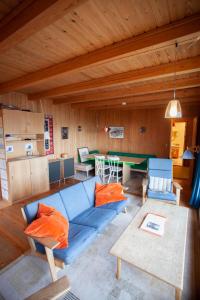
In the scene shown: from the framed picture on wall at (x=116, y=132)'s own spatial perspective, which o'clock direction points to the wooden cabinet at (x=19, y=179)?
The wooden cabinet is roughly at 1 o'clock from the framed picture on wall.

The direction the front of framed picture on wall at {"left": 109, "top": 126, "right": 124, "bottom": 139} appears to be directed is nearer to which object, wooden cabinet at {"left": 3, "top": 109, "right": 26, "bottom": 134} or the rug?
the rug

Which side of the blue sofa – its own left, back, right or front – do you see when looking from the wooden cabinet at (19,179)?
back

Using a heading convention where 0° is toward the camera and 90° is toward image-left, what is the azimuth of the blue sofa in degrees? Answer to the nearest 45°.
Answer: approximately 315°

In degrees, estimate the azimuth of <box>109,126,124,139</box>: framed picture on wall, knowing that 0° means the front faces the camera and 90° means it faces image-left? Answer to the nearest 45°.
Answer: approximately 0°

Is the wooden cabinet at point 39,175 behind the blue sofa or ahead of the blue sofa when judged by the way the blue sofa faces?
behind

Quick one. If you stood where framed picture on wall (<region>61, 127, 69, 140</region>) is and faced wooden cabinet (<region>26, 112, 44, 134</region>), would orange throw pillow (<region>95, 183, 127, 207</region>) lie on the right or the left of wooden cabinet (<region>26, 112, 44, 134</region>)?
left

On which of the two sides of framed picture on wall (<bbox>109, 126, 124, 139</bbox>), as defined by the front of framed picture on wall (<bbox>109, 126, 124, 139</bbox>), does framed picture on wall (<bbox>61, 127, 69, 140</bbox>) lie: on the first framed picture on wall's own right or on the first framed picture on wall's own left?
on the first framed picture on wall's own right

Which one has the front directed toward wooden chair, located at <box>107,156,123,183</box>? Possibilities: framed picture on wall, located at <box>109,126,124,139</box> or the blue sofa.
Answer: the framed picture on wall

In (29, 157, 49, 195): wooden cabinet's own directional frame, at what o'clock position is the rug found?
The rug is roughly at 1 o'clock from the wooden cabinet.

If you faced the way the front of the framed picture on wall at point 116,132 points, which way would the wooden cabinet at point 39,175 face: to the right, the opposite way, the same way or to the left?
to the left

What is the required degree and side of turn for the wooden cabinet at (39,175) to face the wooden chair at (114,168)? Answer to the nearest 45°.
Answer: approximately 45° to its left

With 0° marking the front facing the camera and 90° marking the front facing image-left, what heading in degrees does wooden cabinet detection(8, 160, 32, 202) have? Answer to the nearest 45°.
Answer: approximately 315°
